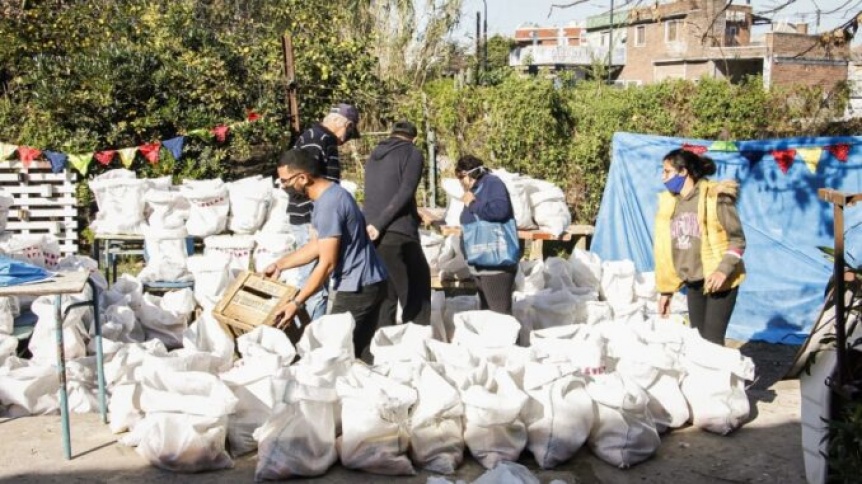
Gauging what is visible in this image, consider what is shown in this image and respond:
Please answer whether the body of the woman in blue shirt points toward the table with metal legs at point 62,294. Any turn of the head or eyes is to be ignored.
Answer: yes

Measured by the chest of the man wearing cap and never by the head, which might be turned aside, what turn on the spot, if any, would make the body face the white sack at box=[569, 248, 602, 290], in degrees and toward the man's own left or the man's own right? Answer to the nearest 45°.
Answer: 0° — they already face it

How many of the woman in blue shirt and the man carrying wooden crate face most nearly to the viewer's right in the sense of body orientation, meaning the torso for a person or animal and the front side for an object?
0

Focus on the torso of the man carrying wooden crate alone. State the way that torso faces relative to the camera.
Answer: to the viewer's left

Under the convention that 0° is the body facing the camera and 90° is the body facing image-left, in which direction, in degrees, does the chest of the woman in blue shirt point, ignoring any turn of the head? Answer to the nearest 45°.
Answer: approximately 45°

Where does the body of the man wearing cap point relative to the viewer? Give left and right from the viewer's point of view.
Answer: facing to the right of the viewer

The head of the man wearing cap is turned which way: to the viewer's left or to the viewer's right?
to the viewer's right

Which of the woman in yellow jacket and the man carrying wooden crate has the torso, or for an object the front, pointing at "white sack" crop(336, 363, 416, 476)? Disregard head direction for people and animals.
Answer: the woman in yellow jacket

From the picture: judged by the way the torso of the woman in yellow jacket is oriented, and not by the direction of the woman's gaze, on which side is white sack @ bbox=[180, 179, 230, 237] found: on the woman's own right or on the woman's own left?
on the woman's own right

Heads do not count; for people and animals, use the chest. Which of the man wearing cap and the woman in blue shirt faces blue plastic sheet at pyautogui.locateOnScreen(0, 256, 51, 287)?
the woman in blue shirt

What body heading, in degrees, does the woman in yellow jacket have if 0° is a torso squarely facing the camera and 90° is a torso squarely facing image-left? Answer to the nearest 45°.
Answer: approximately 45°

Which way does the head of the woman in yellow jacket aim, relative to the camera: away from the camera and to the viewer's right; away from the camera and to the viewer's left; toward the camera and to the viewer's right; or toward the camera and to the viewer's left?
toward the camera and to the viewer's left

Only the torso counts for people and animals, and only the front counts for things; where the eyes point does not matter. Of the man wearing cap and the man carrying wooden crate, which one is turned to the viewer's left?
the man carrying wooden crate

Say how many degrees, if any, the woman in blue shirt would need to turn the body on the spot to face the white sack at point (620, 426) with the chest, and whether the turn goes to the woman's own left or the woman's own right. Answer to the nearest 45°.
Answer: approximately 90° to the woman's own left
